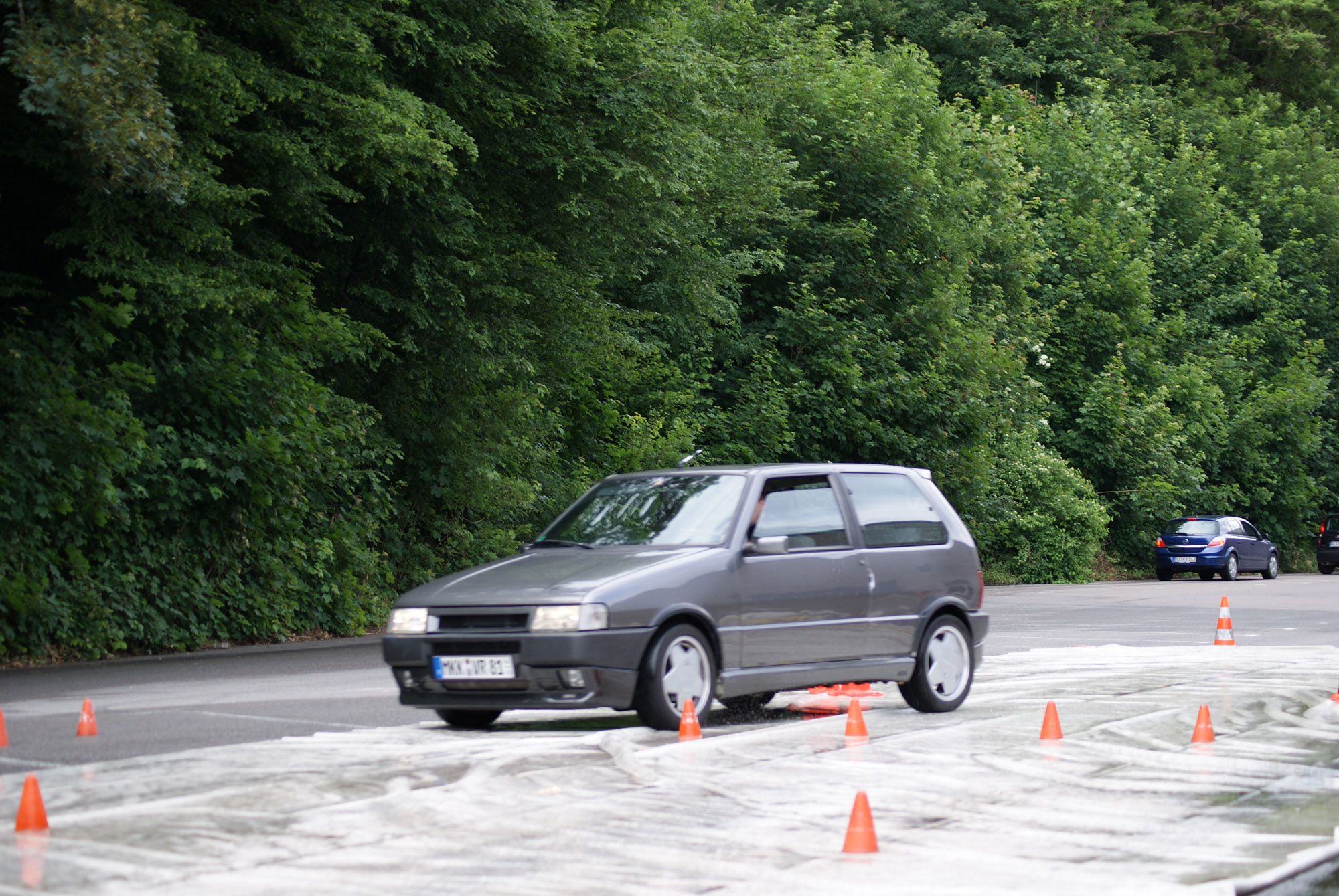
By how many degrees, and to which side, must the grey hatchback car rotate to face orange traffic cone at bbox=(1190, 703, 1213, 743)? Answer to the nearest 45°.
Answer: approximately 135° to its left

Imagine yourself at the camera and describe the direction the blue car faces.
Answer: facing away from the viewer and to the right of the viewer

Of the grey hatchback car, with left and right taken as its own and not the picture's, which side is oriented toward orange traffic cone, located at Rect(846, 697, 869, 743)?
left

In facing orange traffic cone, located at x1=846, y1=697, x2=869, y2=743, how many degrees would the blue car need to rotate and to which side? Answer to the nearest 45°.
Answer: approximately 135° to its right

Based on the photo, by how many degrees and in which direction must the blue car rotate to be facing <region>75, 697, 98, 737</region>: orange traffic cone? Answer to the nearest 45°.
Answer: approximately 135° to its right

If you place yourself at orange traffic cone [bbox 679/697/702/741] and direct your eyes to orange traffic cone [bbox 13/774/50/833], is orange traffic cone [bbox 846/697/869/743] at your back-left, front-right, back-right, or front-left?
back-left

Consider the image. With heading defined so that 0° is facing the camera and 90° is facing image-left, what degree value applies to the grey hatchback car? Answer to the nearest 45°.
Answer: approximately 45°

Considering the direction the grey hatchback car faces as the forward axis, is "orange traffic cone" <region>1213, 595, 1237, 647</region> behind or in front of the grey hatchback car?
behind

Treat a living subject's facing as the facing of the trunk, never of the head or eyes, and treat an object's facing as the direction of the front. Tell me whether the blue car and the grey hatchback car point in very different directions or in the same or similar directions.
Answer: very different directions
